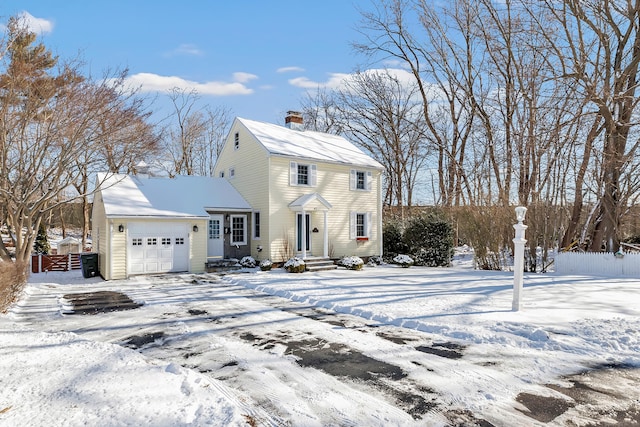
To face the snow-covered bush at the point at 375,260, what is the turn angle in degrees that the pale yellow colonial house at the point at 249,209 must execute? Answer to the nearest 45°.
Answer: approximately 45° to its left

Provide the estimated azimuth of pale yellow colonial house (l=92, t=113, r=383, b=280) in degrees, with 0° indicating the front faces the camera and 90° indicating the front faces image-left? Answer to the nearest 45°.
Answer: approximately 315°

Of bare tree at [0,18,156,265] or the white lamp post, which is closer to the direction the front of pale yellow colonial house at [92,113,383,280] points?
the white lamp post

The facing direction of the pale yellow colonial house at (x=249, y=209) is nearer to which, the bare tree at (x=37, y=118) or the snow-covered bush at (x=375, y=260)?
the snow-covered bush

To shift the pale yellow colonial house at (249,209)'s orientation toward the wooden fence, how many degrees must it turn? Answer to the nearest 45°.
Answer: approximately 135° to its right

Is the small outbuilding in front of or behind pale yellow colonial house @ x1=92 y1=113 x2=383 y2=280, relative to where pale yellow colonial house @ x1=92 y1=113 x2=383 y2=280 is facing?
behind

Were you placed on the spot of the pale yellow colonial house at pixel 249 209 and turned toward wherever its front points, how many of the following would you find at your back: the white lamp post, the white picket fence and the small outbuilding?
1
